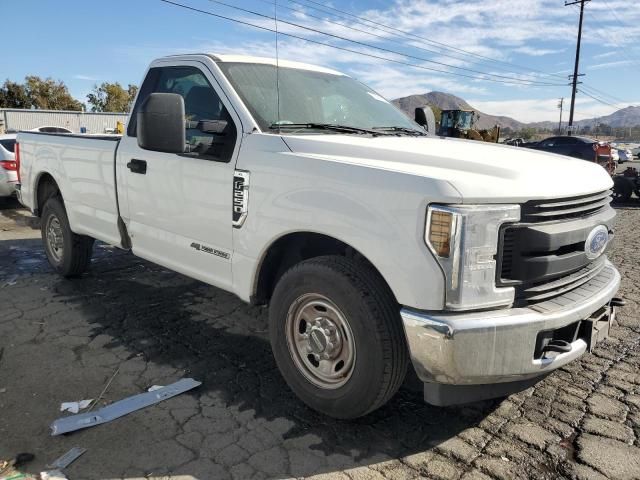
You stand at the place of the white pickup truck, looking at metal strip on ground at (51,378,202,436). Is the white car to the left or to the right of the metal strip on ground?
right

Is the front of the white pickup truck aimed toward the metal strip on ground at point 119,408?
no

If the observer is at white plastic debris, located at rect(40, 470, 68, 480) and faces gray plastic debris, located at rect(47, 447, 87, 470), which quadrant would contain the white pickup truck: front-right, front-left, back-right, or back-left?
front-right

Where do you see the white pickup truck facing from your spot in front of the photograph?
facing the viewer and to the right of the viewer

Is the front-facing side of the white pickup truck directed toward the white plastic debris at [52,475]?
no

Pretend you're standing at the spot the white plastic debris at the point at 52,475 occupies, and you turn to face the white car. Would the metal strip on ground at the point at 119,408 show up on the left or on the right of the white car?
right

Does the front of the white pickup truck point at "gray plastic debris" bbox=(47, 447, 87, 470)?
no

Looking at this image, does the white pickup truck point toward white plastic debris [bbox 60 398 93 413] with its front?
no

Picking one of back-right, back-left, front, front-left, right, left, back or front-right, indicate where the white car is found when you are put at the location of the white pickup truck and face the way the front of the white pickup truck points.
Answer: back
